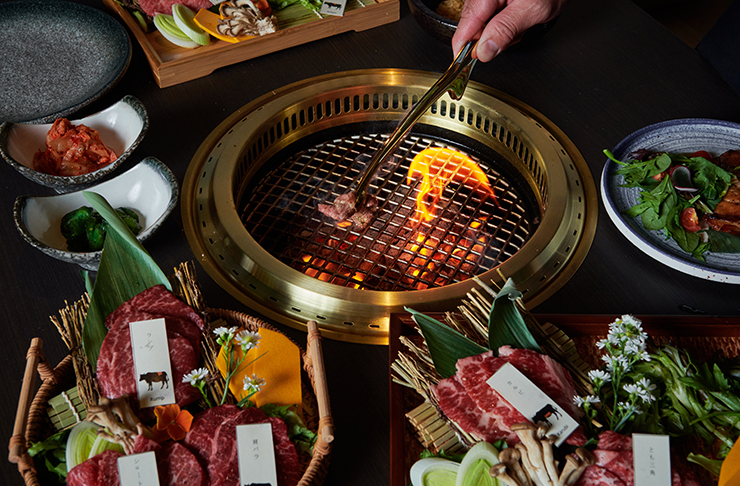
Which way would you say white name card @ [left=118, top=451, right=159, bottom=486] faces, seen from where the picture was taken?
facing the viewer

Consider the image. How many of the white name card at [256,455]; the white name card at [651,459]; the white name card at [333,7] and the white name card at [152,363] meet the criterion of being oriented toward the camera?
4

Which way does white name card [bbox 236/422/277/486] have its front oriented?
toward the camera

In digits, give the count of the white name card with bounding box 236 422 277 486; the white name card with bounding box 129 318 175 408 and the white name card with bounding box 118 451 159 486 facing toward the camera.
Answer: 3

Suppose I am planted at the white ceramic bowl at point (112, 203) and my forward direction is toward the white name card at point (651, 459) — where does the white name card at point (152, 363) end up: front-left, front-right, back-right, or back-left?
front-right
